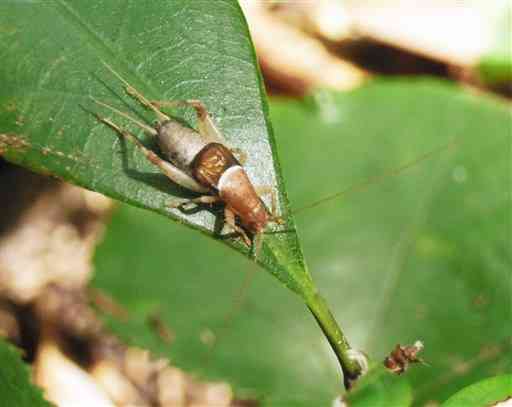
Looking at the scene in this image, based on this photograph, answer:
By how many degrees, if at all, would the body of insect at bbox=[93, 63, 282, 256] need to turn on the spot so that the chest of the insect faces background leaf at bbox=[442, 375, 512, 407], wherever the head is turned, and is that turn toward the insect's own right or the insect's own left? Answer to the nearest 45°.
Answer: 0° — it already faces it

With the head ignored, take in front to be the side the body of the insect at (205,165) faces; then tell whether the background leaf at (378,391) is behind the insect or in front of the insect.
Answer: in front

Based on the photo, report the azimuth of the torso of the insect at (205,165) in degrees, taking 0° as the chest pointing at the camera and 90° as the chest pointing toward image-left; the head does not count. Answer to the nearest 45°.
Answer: approximately 315°

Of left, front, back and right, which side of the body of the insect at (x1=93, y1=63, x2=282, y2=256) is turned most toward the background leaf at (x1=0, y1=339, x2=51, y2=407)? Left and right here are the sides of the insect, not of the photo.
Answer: right
